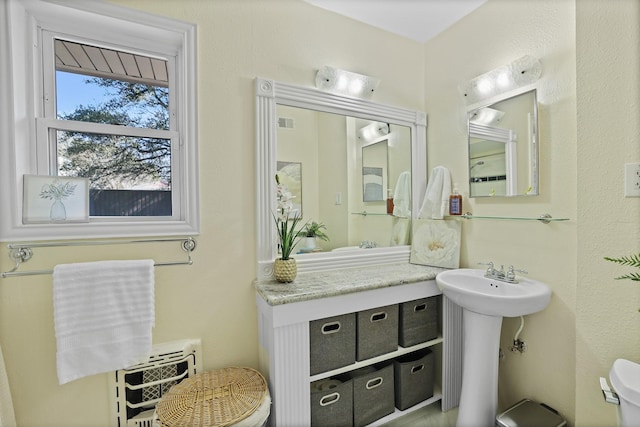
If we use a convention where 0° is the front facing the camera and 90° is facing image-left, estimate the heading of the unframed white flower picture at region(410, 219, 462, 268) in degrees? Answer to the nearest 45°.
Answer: approximately 0°

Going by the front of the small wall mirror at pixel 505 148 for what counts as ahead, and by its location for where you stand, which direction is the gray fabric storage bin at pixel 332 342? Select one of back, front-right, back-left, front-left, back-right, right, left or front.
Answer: front

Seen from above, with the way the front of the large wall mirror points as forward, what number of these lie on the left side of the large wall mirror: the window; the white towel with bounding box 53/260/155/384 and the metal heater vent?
0

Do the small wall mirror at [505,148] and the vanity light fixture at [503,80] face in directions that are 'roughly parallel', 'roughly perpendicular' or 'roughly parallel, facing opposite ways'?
roughly parallel

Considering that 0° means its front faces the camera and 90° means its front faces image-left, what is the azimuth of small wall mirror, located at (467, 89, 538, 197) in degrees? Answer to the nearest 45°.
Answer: approximately 45°

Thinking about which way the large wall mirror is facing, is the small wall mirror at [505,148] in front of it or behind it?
in front

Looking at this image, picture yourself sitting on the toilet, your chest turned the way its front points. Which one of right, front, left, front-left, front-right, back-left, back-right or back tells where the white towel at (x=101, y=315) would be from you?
front

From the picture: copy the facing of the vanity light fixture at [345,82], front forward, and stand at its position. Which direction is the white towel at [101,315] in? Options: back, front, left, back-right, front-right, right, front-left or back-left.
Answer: right

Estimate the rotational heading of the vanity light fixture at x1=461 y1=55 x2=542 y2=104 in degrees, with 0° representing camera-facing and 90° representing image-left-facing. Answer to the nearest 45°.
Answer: approximately 45°

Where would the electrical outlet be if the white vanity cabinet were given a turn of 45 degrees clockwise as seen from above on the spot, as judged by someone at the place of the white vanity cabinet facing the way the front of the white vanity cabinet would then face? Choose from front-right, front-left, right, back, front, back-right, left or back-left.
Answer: left

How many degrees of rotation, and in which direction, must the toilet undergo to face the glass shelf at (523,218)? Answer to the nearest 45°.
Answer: approximately 90° to its right

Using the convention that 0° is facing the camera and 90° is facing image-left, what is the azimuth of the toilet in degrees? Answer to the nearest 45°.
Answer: approximately 45°

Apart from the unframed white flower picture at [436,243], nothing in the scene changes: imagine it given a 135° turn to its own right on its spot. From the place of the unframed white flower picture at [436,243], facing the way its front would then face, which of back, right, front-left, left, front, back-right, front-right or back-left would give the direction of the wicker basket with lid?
left

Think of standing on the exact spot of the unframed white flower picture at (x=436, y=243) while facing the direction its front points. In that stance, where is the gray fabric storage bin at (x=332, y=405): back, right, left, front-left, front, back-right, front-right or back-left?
front-right
